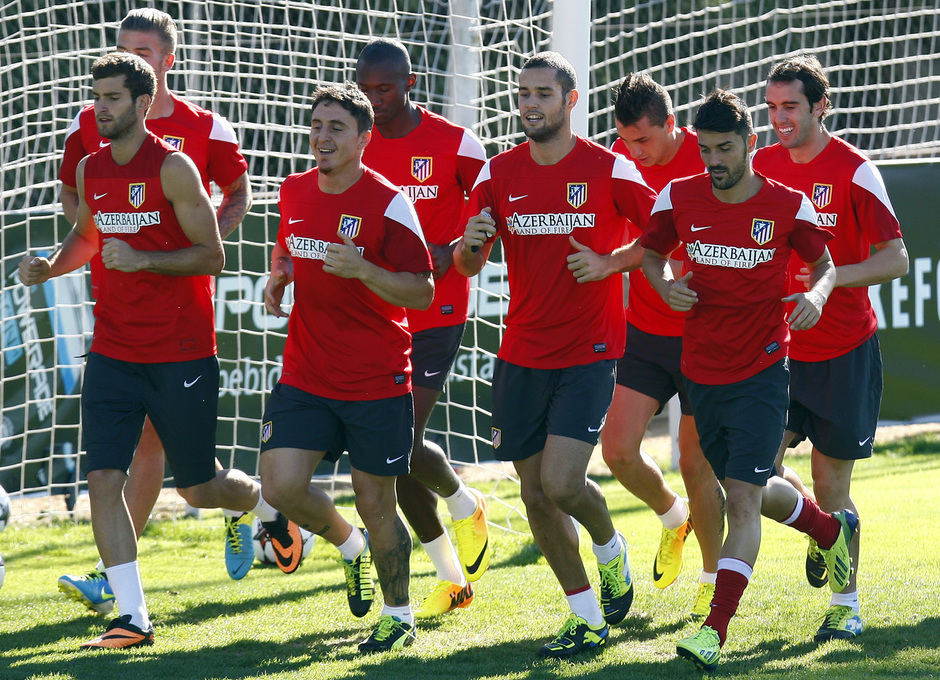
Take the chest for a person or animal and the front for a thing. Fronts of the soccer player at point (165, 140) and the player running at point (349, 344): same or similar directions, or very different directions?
same or similar directions

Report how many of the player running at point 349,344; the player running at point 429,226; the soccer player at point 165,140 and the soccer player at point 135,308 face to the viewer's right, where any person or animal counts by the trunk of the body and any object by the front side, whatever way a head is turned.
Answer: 0

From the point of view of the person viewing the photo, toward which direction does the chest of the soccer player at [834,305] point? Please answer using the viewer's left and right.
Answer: facing the viewer and to the left of the viewer

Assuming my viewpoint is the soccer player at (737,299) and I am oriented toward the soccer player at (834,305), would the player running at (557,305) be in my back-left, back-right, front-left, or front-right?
back-left

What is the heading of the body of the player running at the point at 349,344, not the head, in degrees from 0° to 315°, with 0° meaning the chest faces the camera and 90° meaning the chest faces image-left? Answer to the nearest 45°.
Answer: approximately 45°

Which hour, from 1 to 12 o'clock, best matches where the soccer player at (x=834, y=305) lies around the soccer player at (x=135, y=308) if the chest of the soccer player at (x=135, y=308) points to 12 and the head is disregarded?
the soccer player at (x=834, y=305) is roughly at 8 o'clock from the soccer player at (x=135, y=308).

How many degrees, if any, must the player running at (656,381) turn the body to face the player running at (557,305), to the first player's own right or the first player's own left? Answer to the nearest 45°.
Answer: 0° — they already face them

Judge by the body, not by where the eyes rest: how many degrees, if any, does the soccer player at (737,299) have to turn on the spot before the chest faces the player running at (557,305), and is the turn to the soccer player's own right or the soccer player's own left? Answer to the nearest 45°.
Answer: approximately 45° to the soccer player's own right

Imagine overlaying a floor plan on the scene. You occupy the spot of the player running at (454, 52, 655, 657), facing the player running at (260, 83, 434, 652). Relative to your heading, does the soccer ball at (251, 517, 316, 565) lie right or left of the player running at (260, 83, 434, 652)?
right

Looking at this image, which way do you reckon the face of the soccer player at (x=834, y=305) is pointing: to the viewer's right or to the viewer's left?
to the viewer's left

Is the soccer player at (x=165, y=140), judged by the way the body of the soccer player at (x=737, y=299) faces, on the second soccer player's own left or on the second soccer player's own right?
on the second soccer player's own right

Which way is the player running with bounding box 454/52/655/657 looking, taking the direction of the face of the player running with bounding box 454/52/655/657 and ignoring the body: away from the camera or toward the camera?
toward the camera

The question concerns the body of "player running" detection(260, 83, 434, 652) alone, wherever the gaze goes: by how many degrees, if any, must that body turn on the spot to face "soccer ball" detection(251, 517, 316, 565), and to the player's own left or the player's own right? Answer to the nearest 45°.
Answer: approximately 135° to the player's own right

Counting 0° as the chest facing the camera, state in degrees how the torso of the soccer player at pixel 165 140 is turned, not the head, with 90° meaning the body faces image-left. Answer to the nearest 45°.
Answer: approximately 45°

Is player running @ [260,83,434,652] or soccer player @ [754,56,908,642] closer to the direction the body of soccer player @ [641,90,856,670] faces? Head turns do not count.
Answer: the player running

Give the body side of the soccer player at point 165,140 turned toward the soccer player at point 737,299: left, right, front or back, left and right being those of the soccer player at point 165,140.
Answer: left

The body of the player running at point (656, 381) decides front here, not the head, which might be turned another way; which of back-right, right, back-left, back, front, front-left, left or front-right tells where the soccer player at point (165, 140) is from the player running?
front-right

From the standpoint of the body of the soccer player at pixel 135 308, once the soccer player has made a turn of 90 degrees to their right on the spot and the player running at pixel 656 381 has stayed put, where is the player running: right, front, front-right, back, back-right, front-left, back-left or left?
back-right

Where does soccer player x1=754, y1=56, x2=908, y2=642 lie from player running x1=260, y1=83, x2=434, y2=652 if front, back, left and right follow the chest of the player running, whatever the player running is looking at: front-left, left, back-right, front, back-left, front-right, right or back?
back-left
